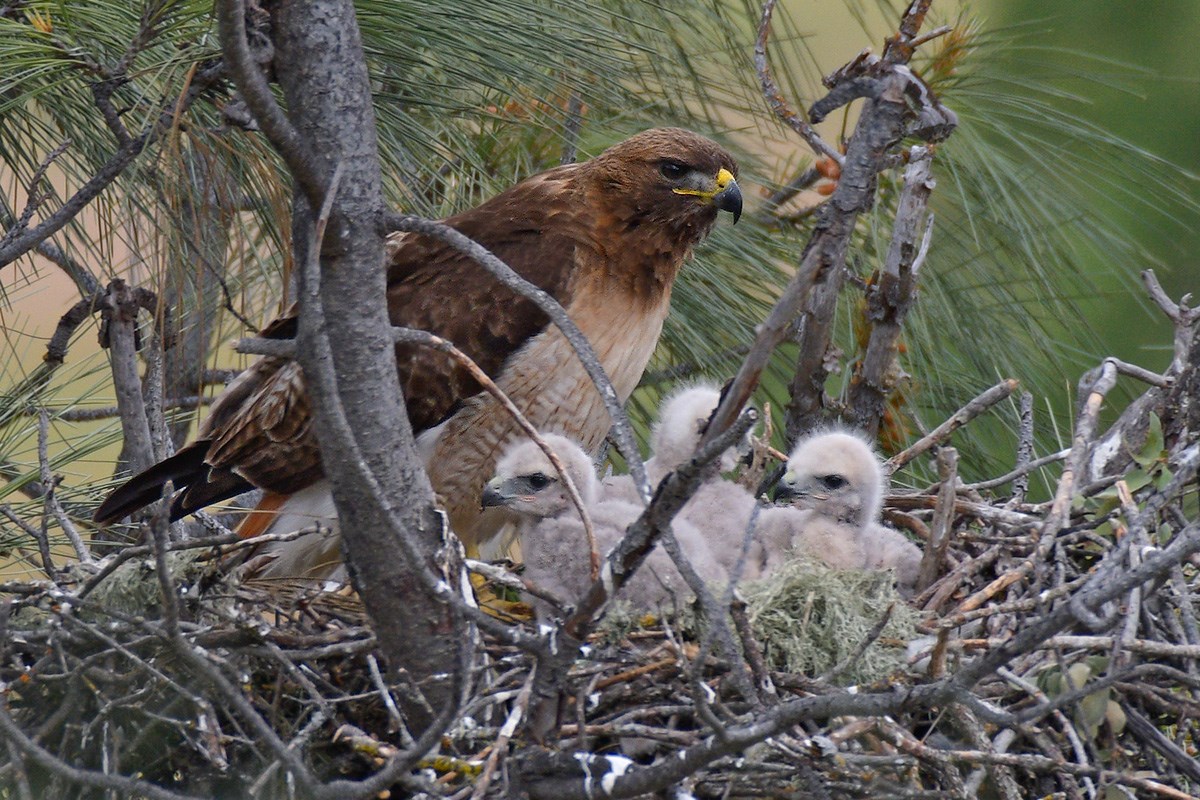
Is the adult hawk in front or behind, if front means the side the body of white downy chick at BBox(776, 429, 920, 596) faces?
in front

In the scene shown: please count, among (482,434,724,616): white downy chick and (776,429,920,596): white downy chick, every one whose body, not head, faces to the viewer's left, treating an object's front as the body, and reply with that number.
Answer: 2

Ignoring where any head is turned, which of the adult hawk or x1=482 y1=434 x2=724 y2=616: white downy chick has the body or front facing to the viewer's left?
the white downy chick

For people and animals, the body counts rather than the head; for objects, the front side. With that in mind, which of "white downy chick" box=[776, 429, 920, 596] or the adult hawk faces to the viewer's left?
the white downy chick

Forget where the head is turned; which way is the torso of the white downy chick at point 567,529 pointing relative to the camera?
to the viewer's left

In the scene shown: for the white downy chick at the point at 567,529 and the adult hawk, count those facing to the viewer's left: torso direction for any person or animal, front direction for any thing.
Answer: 1

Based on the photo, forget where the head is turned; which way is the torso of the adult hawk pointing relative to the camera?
to the viewer's right

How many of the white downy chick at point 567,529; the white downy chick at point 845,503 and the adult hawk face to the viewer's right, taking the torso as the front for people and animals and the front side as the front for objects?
1

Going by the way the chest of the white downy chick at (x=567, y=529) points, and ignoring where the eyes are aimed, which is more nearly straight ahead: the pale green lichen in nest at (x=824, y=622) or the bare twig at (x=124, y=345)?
the bare twig

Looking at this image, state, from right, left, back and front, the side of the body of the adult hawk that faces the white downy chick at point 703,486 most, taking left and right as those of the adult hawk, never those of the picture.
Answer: front

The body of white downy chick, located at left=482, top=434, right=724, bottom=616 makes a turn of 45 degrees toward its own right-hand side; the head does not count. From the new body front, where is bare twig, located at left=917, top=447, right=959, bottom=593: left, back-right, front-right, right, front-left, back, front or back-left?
back-right

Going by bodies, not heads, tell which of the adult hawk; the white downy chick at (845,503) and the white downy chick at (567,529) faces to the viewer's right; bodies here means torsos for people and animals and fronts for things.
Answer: the adult hawk

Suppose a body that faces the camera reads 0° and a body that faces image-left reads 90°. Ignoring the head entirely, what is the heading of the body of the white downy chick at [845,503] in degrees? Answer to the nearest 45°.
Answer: approximately 90°

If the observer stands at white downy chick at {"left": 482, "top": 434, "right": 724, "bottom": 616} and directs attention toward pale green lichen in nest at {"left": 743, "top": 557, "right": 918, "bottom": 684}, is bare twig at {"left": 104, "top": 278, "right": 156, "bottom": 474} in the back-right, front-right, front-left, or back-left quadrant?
back-left

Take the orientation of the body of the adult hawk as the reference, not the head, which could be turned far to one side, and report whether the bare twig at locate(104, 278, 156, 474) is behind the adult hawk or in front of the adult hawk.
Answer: behind
